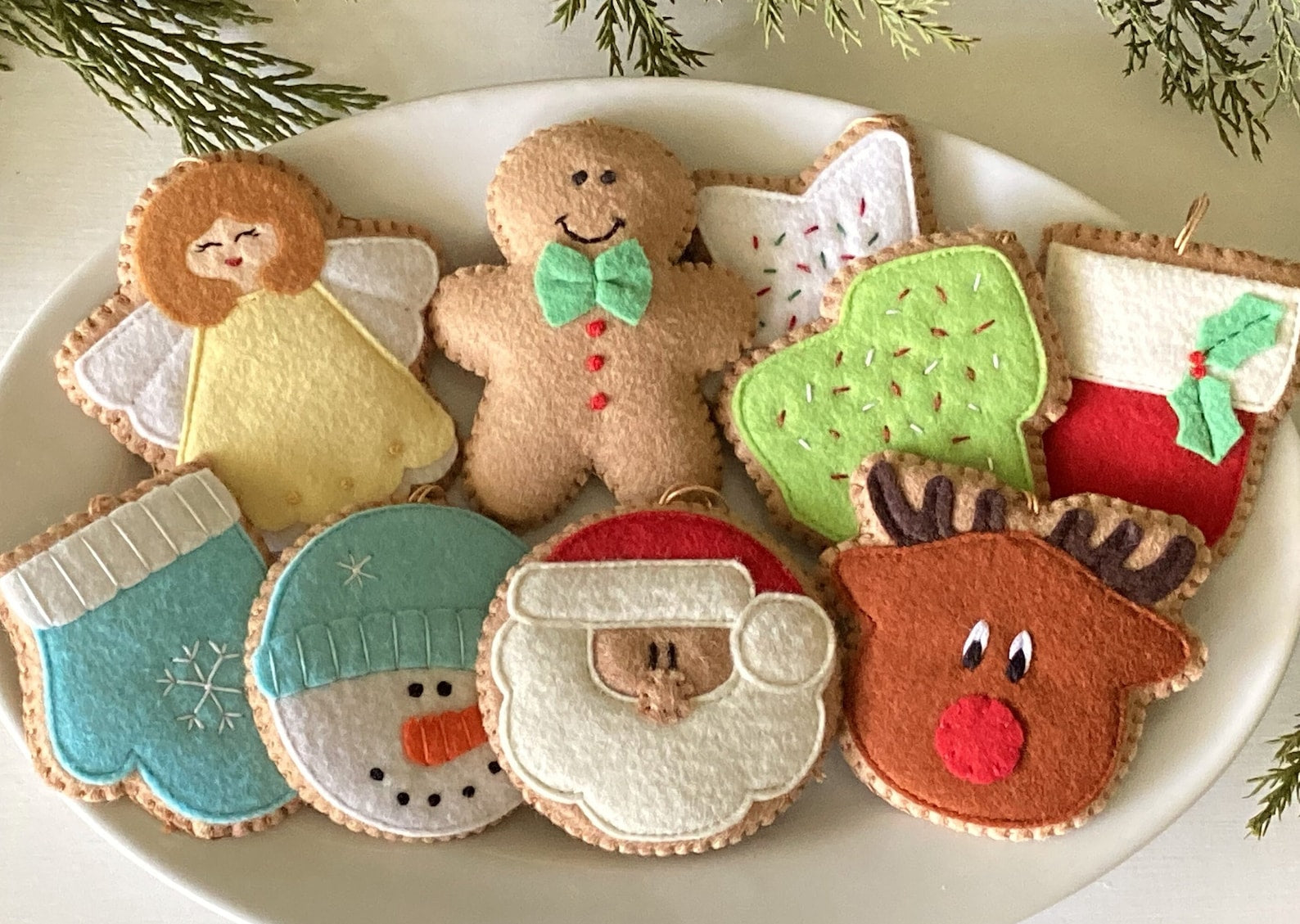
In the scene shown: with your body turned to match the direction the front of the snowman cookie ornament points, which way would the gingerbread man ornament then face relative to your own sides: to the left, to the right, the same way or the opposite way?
the same way

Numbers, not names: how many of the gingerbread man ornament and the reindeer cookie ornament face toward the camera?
2

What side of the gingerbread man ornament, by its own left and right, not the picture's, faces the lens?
front

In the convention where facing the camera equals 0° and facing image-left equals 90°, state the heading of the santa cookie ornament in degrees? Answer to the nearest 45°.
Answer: approximately 0°

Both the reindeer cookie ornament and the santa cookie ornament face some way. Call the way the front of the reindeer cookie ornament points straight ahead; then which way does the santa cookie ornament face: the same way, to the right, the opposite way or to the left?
the same way

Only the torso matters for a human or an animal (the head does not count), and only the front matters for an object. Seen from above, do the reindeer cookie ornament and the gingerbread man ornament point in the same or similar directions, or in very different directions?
same or similar directions

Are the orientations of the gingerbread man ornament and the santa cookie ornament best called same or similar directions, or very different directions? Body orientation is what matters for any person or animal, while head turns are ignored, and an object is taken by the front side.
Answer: same or similar directions

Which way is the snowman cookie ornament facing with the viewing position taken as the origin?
facing the viewer
